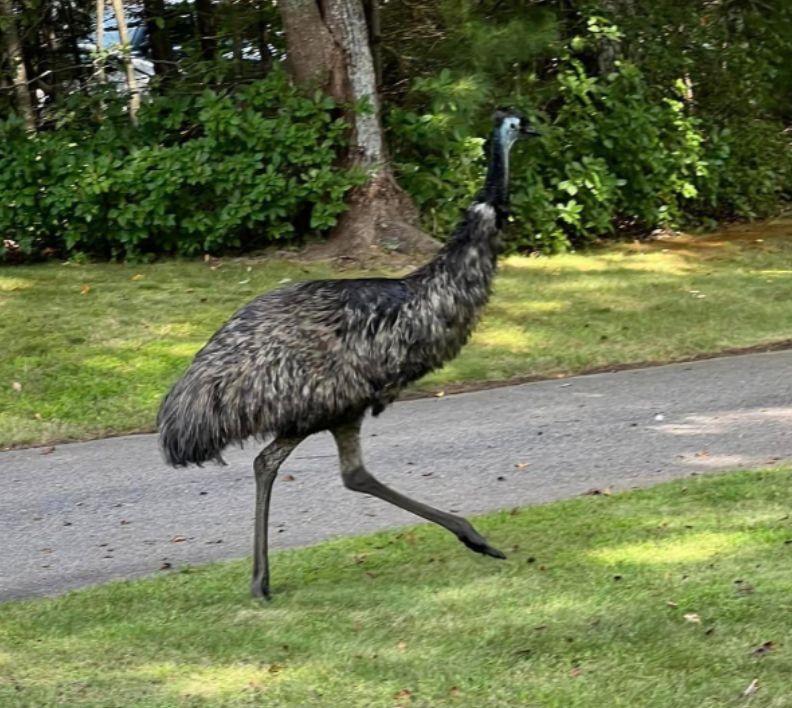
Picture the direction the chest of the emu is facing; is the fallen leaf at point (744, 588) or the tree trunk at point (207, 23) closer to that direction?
the fallen leaf

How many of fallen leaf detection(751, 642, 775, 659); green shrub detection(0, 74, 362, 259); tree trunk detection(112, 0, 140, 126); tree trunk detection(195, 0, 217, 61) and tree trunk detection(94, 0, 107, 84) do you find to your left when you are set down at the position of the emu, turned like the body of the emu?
4

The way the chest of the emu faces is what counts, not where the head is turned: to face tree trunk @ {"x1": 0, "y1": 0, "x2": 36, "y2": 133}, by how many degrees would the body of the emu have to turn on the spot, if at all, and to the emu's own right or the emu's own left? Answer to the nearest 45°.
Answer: approximately 90° to the emu's own left

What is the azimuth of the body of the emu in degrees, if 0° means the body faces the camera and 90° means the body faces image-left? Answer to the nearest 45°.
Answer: approximately 270°

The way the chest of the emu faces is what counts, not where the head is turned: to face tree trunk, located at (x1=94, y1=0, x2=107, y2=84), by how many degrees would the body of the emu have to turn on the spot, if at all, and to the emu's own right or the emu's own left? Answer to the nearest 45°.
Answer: approximately 90° to the emu's own left

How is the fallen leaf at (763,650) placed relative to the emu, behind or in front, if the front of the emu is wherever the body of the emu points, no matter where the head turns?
in front

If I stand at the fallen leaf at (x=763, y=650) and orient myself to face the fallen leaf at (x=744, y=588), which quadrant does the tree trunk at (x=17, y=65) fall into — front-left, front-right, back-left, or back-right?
front-left

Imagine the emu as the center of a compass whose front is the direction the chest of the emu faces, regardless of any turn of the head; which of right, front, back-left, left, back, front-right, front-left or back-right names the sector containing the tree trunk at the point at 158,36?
left

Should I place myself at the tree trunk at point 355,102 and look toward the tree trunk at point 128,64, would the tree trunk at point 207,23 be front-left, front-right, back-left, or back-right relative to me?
front-right

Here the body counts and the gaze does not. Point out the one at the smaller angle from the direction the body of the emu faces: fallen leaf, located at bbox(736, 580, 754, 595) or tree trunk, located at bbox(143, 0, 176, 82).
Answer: the fallen leaf

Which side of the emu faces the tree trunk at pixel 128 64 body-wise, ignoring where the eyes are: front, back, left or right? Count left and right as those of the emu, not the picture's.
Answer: left

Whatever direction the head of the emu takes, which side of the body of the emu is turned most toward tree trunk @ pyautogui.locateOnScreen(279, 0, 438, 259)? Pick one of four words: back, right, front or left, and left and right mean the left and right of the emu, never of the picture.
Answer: left

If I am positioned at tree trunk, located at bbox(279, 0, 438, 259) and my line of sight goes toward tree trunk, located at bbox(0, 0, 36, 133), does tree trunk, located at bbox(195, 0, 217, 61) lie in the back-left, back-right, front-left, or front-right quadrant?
front-right

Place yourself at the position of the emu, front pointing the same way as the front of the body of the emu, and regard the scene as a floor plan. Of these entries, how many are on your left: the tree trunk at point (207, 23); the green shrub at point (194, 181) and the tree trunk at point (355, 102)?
3

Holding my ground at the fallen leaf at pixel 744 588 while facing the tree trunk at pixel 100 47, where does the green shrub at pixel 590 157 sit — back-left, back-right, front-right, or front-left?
front-right

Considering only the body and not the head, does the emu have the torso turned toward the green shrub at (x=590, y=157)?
no

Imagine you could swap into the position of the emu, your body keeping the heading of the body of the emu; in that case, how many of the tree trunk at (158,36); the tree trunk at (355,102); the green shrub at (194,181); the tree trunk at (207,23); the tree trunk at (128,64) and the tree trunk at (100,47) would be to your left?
6
